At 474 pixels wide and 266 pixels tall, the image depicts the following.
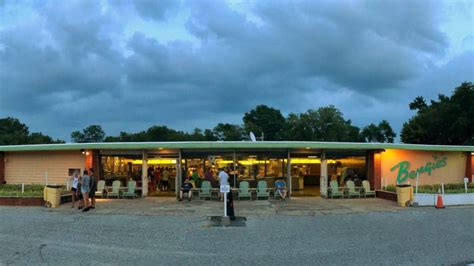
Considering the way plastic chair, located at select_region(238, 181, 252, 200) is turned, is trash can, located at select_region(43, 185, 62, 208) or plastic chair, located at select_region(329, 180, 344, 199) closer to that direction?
the trash can

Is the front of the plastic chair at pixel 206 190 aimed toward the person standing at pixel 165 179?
no

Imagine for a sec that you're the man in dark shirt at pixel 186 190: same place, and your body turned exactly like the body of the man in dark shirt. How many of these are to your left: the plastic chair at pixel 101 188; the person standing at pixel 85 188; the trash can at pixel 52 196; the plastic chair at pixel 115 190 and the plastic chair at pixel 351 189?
1

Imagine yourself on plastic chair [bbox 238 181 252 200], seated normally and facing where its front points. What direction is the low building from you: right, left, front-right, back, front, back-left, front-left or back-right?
back

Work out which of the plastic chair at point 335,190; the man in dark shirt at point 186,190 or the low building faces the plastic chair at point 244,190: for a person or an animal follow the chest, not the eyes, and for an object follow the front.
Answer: the low building

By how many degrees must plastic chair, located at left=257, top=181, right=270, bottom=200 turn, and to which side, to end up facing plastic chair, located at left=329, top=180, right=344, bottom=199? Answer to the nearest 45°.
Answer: approximately 90° to its left

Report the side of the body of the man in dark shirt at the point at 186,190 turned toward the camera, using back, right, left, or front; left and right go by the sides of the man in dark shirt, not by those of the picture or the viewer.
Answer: front

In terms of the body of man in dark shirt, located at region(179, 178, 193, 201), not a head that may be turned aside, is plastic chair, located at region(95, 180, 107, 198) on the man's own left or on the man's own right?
on the man's own right

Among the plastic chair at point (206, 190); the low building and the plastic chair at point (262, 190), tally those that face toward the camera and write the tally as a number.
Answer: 3

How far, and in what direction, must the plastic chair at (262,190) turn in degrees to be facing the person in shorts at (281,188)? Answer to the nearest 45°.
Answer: approximately 90° to its left

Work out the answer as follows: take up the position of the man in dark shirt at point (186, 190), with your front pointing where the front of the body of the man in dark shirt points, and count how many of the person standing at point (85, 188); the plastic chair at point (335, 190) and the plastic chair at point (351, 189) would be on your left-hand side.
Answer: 2

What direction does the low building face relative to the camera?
toward the camera

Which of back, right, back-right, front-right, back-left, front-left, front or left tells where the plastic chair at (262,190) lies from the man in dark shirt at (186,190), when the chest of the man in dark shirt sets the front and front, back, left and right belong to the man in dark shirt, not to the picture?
left

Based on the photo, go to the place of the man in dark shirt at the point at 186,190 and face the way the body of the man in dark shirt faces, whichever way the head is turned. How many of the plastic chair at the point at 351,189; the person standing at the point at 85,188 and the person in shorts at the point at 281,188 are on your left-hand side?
2

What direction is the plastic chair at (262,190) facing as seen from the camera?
toward the camera

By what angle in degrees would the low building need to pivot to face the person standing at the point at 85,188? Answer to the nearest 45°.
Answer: approximately 45° to its right

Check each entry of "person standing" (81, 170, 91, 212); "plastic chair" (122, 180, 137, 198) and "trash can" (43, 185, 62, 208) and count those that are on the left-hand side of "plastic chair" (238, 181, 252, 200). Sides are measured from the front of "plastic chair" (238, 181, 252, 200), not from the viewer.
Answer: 0

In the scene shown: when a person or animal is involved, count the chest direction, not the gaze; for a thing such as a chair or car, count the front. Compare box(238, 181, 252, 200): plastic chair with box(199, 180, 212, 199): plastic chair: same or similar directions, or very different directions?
same or similar directions
